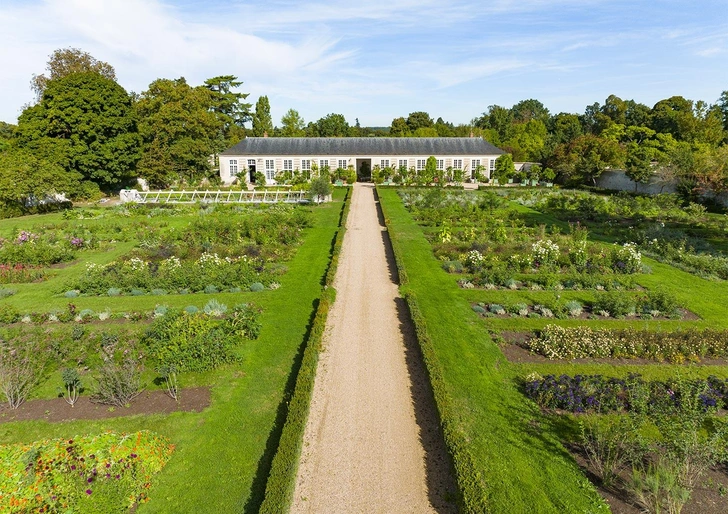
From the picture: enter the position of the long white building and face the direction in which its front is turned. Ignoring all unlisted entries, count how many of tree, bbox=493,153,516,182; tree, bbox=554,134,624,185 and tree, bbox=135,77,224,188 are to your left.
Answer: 2

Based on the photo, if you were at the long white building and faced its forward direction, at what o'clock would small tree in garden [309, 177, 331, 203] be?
The small tree in garden is roughly at 12 o'clock from the long white building.

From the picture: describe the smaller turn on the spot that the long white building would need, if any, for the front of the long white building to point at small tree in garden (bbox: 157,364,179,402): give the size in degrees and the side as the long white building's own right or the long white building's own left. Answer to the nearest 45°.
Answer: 0° — it already faces it

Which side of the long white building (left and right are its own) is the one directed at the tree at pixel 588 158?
left

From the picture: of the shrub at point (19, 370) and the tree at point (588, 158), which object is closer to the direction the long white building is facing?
the shrub

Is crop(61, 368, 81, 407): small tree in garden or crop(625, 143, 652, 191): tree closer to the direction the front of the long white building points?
the small tree in garden

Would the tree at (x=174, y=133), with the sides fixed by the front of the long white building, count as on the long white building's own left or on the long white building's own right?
on the long white building's own right

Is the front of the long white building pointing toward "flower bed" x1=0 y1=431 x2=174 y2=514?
yes

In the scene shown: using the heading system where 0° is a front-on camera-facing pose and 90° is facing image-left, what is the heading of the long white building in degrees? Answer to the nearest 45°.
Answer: approximately 0°

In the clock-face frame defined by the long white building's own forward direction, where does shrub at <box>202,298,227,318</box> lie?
The shrub is roughly at 12 o'clock from the long white building.

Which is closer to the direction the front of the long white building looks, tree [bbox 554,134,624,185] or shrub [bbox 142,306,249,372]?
the shrub

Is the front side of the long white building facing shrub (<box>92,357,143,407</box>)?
yes

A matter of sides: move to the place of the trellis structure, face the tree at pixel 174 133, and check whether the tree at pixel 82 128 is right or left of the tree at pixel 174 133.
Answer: left
